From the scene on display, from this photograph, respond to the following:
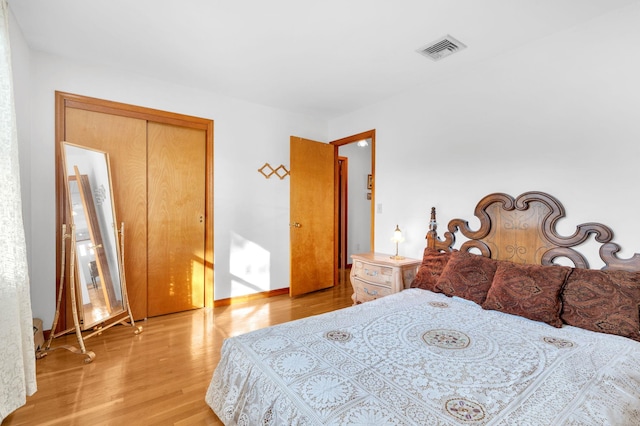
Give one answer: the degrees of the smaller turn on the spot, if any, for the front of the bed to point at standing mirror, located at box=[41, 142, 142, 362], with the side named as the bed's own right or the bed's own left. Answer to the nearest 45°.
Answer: approximately 45° to the bed's own right

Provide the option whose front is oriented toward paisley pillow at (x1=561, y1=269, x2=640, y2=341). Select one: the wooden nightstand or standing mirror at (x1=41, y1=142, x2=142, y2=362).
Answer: the standing mirror

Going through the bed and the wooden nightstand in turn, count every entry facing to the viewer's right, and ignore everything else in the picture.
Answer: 0

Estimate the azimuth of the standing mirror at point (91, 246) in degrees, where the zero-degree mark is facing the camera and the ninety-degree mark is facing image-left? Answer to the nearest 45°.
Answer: approximately 315°

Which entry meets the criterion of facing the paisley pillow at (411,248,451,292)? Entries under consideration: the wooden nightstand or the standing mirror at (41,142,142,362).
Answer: the standing mirror

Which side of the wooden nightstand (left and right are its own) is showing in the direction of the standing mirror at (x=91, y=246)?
front

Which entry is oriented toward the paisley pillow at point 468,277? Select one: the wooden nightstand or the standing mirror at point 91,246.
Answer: the standing mirror

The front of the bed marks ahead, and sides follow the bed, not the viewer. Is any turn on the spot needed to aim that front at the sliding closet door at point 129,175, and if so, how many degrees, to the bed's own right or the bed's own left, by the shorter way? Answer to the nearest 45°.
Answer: approximately 45° to the bed's own right

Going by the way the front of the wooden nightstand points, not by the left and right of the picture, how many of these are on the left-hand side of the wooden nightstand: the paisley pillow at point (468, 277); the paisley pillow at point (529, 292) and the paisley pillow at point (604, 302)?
3

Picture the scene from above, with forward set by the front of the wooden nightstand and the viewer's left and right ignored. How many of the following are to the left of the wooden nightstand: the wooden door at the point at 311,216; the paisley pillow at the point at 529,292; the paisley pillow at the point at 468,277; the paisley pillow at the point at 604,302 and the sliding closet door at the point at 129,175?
3

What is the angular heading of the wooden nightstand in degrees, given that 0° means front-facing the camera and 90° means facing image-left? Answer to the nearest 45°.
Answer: approximately 45°

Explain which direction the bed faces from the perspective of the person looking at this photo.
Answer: facing the viewer and to the left of the viewer

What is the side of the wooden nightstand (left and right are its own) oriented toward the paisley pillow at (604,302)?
left

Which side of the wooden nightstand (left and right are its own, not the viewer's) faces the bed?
left
